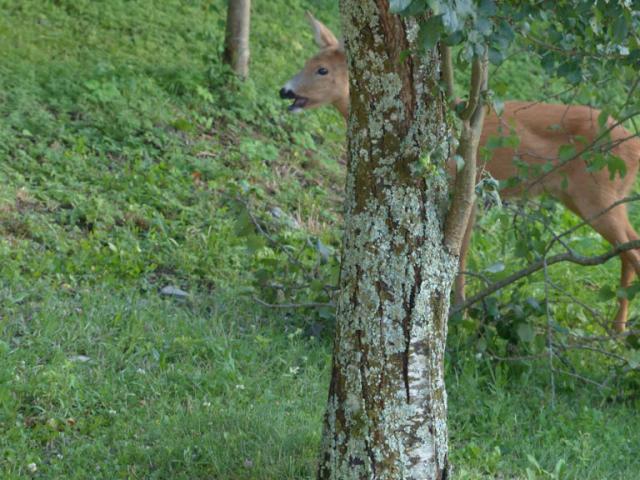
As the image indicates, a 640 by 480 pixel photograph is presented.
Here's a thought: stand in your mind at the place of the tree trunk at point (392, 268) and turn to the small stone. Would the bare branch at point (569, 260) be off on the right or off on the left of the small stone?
right

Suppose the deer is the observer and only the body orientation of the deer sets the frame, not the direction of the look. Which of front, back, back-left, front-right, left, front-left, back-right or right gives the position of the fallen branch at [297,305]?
front-left

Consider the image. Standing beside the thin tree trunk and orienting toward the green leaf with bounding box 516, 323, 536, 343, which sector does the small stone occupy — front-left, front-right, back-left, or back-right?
front-right

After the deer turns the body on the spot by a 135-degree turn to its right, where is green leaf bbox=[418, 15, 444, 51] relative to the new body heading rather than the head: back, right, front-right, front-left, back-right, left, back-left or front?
back-right

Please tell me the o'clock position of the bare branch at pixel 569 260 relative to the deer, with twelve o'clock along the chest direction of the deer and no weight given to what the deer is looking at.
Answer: The bare branch is roughly at 9 o'clock from the deer.

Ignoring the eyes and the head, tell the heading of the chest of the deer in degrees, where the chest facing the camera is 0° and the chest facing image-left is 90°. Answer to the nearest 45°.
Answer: approximately 90°

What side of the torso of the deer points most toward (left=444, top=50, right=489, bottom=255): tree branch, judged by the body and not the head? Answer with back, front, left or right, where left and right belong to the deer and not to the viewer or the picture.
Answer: left

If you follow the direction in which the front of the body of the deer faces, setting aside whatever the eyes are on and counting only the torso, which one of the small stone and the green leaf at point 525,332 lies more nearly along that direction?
the small stone

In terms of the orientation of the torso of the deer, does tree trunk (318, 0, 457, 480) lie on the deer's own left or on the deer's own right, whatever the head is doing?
on the deer's own left

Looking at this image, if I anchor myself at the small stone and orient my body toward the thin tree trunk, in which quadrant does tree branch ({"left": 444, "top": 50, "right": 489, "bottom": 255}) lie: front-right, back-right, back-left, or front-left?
back-right

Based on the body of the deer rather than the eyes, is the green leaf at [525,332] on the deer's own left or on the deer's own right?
on the deer's own left
